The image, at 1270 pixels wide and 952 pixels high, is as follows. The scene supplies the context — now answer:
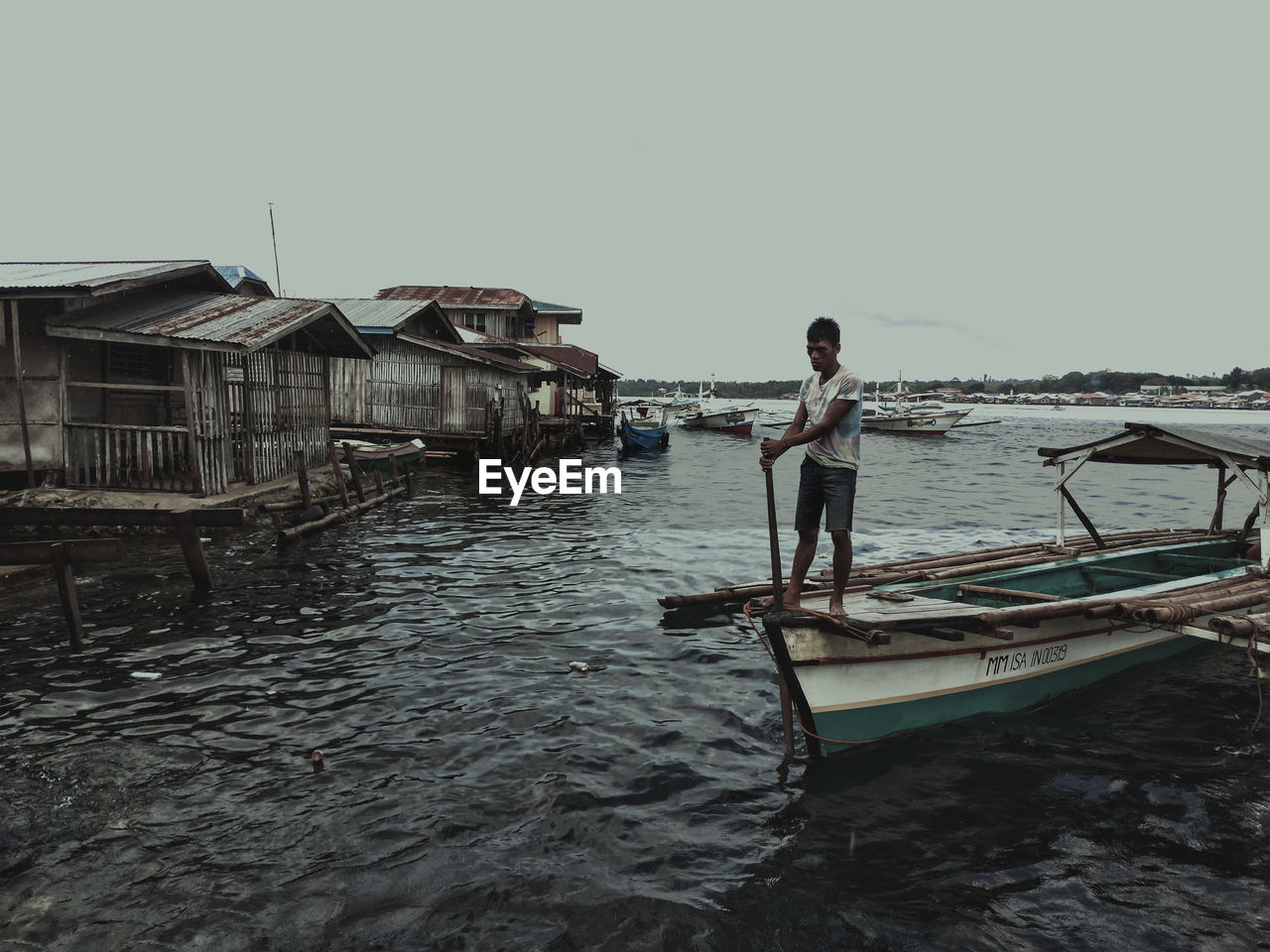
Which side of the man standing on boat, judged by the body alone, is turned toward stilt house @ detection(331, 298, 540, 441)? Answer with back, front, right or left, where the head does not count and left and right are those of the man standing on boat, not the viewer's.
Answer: right

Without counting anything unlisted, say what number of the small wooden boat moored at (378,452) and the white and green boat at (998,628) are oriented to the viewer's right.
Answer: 1

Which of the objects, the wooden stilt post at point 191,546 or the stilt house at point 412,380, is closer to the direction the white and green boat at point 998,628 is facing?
the wooden stilt post

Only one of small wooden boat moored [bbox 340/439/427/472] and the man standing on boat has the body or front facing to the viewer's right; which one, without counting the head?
the small wooden boat moored

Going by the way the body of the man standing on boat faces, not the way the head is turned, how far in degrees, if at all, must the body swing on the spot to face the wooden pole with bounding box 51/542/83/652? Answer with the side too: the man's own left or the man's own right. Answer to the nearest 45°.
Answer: approximately 45° to the man's own right

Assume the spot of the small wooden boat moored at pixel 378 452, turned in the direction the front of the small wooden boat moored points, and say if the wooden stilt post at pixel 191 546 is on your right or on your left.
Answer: on your right

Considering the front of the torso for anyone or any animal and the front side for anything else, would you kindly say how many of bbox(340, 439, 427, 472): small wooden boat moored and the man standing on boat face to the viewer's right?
1

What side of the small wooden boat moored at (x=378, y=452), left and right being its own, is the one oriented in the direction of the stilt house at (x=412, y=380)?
left

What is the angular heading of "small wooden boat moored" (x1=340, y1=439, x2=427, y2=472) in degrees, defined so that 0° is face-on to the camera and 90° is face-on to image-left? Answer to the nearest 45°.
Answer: approximately 270°

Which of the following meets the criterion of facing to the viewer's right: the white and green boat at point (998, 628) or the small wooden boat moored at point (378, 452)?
the small wooden boat moored

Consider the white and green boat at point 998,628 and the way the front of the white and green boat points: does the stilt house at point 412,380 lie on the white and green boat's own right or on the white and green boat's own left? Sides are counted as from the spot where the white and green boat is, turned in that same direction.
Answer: on the white and green boat's own right

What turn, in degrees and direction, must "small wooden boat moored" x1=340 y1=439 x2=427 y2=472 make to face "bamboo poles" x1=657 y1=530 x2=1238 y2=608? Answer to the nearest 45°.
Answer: approximately 45° to its right

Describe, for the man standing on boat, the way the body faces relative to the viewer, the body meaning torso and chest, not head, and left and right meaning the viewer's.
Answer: facing the viewer and to the left of the viewer
